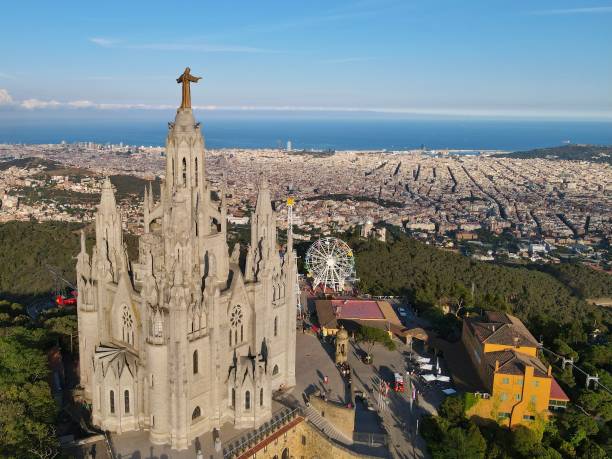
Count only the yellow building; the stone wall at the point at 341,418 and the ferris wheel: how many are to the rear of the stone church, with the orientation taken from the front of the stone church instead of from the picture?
0

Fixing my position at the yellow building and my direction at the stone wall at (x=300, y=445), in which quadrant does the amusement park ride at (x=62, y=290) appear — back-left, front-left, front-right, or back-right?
front-right

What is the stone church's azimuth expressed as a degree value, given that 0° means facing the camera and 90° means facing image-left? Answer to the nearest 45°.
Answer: approximately 225°

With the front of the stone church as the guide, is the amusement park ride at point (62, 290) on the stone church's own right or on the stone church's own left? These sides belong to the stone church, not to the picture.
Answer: on the stone church's own left

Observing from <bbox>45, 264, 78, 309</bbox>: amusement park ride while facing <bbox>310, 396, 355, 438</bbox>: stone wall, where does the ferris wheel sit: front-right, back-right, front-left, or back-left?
front-left

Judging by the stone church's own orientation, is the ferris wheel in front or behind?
in front

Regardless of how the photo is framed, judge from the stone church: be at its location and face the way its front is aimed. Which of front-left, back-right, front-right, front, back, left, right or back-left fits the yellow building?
front-right
